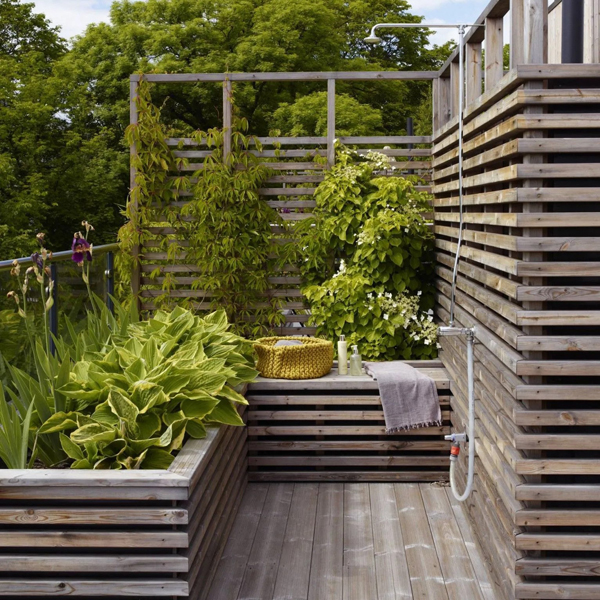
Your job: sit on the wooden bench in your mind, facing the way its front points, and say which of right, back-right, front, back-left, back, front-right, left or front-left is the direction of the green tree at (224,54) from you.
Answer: back

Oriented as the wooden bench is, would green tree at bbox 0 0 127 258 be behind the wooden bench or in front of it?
behind

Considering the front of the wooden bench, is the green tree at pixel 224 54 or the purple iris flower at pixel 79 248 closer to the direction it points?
the purple iris flower

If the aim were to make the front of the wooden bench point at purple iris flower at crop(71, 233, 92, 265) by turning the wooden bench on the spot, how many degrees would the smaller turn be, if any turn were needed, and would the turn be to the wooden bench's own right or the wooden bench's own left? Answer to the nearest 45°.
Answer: approximately 45° to the wooden bench's own right

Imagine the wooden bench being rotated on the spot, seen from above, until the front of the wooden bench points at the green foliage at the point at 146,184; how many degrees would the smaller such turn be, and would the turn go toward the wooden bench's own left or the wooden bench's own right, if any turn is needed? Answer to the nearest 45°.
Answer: approximately 135° to the wooden bench's own right

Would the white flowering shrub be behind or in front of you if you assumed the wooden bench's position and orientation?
behind

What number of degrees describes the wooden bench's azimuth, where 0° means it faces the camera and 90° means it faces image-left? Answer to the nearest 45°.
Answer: approximately 0°

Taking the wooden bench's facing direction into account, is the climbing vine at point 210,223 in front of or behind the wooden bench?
behind
